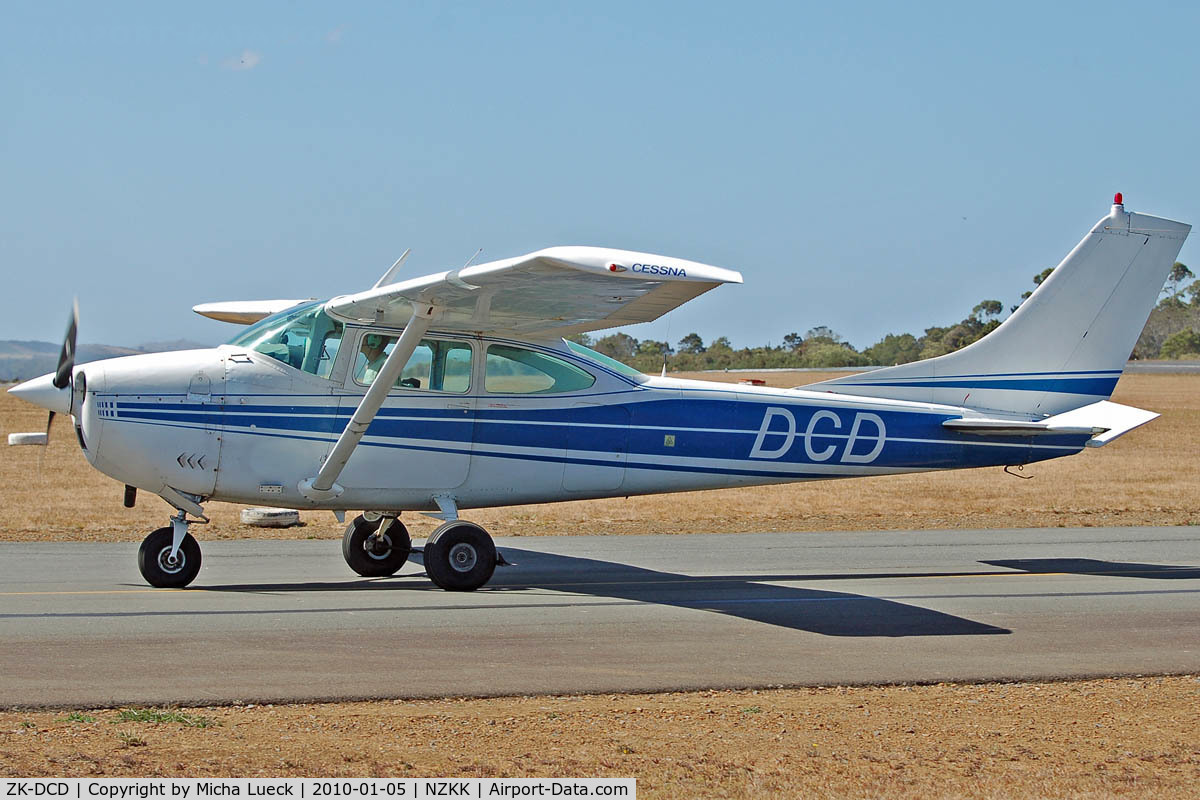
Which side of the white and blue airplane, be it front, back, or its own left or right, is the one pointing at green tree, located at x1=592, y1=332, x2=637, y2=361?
right

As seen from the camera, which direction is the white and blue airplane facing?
to the viewer's left
